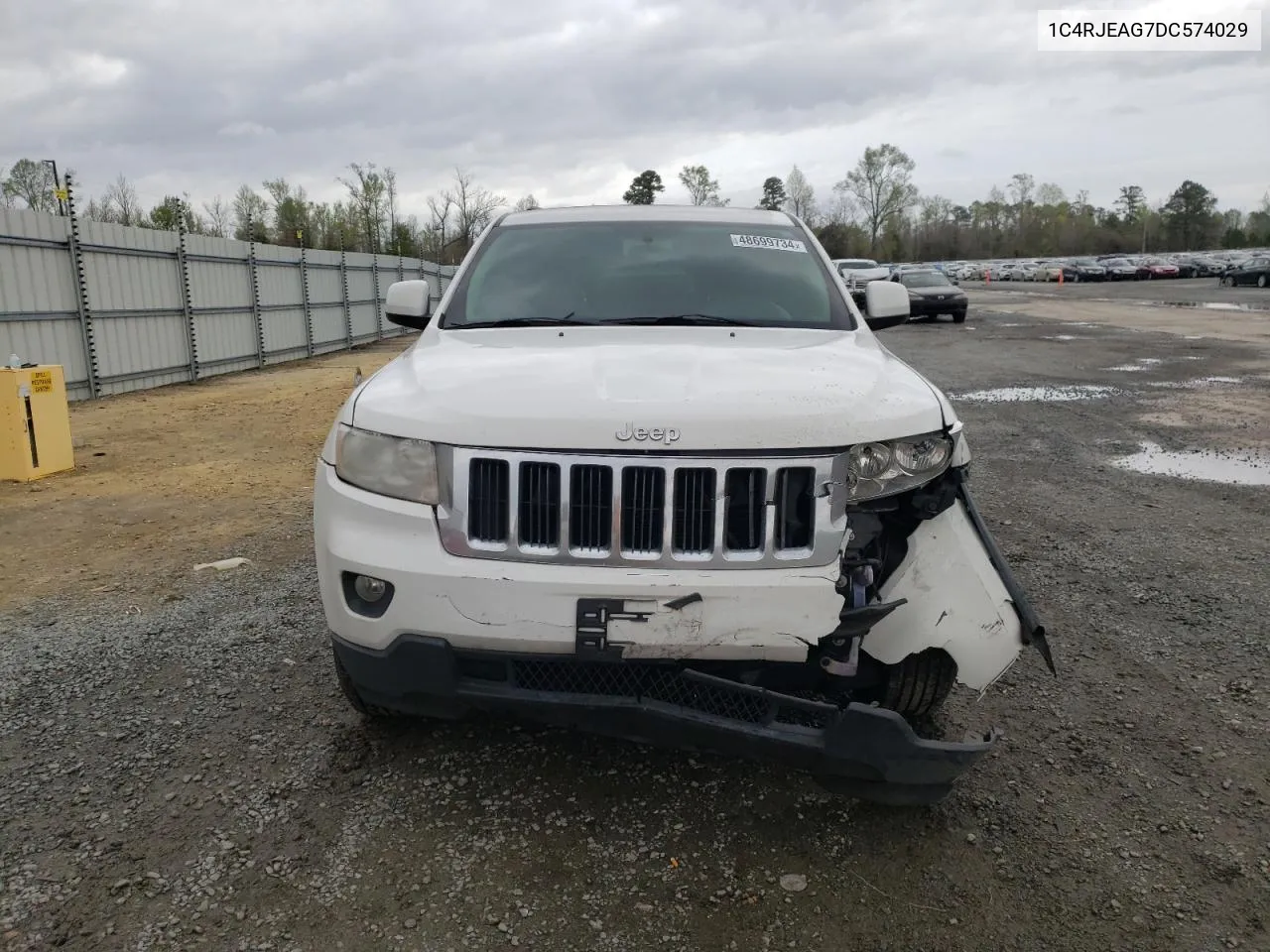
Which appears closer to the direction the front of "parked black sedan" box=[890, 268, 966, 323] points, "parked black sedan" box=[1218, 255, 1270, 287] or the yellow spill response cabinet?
the yellow spill response cabinet

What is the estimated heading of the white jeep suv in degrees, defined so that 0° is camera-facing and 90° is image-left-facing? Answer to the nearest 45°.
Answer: approximately 0°

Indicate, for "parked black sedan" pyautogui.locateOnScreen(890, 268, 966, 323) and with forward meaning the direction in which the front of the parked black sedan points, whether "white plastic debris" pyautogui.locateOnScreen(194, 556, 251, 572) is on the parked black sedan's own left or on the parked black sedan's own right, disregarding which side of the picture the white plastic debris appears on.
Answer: on the parked black sedan's own right

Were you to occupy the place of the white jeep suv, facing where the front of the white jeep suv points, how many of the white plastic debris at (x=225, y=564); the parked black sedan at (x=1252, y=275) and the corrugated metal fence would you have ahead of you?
0

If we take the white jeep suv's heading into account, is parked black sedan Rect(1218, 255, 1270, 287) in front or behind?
behind

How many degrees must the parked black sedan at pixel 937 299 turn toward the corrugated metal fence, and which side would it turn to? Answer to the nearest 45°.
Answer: approximately 90° to its right

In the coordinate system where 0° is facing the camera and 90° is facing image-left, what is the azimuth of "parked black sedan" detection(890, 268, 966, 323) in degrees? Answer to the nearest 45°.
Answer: approximately 315°

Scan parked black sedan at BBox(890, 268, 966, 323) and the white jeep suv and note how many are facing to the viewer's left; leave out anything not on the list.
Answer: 0

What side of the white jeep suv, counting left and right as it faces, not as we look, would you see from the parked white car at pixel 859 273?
back

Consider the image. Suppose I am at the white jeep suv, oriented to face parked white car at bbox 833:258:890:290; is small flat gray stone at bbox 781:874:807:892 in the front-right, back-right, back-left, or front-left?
back-right

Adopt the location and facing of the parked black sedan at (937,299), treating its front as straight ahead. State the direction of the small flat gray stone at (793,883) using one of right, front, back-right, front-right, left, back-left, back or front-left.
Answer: front-right

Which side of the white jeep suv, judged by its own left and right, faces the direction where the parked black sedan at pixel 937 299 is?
back

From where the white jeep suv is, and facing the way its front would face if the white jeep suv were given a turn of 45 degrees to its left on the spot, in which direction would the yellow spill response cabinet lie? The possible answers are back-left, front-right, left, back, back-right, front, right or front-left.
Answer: back

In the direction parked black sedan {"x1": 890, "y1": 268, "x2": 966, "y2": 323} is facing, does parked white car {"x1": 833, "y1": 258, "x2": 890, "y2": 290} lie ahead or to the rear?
to the rear

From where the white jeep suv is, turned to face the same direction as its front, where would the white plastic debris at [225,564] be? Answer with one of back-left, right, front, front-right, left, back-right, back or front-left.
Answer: back-right

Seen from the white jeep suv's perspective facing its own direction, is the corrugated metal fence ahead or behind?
behind
